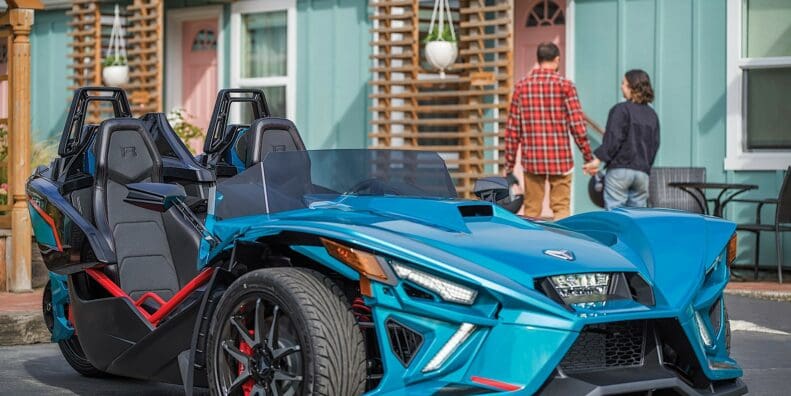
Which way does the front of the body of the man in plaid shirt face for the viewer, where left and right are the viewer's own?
facing away from the viewer

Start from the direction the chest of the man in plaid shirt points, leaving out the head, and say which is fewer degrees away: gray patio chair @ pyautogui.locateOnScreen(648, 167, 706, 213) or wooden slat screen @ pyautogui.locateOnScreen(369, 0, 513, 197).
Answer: the wooden slat screen

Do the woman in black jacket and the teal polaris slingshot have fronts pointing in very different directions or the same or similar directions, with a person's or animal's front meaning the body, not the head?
very different directions

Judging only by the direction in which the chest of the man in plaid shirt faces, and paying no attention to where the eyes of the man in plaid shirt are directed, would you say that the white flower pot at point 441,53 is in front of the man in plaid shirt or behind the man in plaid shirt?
in front

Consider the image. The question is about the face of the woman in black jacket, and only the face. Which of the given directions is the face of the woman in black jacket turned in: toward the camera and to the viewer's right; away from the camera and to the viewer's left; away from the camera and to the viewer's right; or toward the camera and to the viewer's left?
away from the camera and to the viewer's left

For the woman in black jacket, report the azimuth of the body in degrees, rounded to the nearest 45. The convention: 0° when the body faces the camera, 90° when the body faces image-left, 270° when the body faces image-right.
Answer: approximately 135°

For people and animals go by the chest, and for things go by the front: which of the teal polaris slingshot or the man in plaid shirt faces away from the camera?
the man in plaid shirt

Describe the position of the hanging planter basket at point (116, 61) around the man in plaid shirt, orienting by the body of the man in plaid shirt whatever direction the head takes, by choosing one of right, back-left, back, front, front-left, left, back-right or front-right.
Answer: front-left

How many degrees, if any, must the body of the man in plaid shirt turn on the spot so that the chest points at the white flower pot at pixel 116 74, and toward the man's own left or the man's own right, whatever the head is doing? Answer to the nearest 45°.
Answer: approximately 45° to the man's own left
